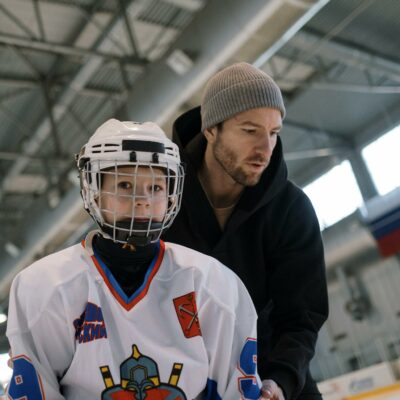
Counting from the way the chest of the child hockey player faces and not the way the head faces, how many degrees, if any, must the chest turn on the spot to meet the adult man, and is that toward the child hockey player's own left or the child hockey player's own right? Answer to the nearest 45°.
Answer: approximately 135° to the child hockey player's own left

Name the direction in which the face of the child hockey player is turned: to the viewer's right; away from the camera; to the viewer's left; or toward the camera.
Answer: toward the camera

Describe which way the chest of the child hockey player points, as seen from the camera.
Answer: toward the camera
